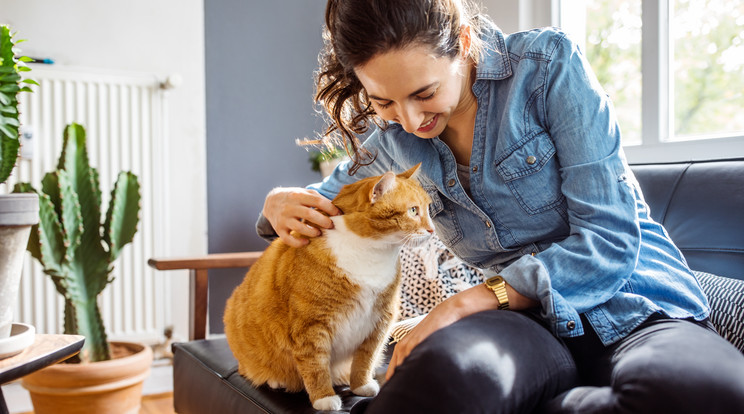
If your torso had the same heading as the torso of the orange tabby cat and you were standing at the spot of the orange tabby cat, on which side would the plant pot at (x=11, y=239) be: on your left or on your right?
on your right

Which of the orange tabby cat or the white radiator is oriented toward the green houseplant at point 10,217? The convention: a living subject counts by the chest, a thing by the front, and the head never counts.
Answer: the white radiator

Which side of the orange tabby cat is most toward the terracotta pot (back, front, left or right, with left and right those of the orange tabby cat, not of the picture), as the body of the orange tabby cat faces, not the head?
back

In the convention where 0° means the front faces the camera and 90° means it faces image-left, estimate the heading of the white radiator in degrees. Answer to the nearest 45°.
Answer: approximately 0°

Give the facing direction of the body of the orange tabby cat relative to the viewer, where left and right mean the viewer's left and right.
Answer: facing the viewer and to the right of the viewer

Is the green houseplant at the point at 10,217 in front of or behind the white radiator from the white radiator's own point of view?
in front

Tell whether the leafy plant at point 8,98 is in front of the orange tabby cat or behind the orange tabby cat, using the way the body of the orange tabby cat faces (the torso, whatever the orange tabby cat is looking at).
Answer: behind

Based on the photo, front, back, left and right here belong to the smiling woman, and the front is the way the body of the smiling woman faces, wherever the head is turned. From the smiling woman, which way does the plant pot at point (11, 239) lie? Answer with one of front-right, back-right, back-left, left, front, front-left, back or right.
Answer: front-right

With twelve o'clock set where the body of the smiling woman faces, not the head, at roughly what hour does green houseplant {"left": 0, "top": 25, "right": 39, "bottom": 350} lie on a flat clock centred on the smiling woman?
The green houseplant is roughly at 1 o'clock from the smiling woman.

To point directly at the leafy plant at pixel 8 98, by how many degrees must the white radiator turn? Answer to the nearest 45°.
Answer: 0° — it already faces it

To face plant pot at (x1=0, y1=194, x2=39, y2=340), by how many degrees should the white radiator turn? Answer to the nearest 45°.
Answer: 0° — it already faces it

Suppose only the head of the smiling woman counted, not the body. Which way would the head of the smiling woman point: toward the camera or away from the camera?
toward the camera

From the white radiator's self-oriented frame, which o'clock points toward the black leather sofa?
The black leather sofa is roughly at 11 o'clock from the white radiator.

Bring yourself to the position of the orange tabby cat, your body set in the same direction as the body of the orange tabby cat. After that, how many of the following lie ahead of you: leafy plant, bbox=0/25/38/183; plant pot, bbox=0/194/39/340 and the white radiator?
0

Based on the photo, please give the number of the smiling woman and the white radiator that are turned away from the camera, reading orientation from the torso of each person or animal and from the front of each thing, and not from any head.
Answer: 0

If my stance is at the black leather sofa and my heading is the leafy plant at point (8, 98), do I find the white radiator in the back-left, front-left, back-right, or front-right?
front-right

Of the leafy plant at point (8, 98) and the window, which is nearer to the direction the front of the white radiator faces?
the leafy plant

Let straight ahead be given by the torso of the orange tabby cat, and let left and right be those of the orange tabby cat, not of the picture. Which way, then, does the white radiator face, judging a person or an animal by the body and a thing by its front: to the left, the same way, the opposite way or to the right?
the same way

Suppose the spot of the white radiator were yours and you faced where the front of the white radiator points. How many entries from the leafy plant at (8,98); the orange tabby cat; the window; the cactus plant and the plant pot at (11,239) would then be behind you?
0

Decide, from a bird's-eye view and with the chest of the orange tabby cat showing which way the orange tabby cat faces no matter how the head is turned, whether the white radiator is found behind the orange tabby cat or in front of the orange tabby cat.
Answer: behind
